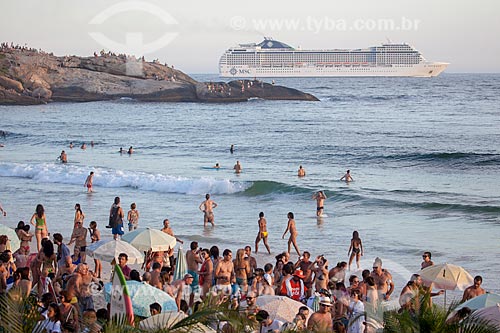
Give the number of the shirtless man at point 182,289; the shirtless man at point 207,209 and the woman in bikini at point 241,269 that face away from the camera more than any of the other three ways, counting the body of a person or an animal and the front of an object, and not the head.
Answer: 2

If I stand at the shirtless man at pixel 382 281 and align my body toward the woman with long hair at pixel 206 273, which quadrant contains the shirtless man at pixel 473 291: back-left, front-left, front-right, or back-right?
back-left

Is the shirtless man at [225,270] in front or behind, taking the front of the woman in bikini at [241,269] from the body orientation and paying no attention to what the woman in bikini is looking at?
behind

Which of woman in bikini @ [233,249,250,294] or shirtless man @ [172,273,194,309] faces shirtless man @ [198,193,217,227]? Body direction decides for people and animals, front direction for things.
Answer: the woman in bikini

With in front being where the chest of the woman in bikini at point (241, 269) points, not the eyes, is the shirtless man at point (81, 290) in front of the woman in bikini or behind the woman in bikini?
behind

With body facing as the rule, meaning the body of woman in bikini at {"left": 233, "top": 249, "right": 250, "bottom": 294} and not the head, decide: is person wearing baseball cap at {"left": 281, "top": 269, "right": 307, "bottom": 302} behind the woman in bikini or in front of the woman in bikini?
behind

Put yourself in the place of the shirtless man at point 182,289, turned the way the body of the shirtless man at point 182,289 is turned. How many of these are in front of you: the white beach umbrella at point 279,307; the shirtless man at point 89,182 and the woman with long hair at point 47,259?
1

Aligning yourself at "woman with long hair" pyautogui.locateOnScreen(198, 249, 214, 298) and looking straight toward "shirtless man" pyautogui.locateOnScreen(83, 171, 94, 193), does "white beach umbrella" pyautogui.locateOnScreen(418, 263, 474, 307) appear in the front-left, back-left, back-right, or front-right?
back-right

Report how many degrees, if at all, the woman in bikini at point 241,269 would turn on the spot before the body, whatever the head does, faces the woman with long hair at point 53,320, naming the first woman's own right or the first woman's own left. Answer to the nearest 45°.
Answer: approximately 180°

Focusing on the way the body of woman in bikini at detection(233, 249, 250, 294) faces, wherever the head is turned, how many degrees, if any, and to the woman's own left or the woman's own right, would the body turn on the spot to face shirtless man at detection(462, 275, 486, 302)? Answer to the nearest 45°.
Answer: approximately 135° to the woman's own right

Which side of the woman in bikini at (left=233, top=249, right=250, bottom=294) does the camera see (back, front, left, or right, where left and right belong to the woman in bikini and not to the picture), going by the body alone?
back
